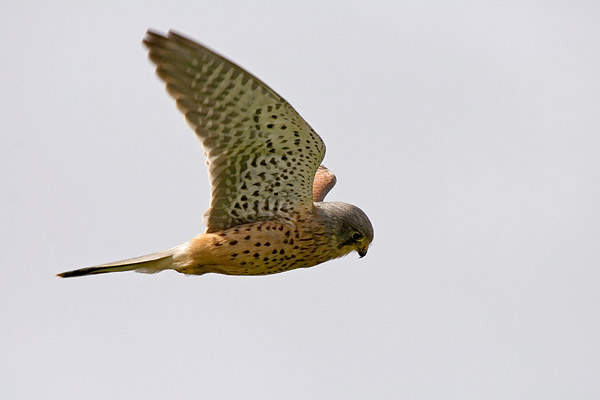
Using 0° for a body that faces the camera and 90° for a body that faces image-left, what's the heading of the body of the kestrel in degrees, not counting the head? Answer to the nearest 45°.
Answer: approximately 270°
